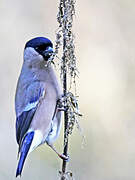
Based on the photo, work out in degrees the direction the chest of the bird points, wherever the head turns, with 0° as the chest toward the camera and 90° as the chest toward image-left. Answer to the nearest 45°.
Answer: approximately 315°
